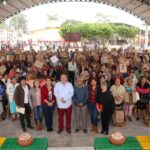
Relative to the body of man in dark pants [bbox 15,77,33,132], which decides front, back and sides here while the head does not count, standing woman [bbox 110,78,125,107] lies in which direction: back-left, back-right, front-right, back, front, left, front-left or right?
front-left

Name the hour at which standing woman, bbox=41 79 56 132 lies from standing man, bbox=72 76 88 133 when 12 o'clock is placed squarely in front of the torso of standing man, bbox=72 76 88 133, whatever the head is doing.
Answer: standing woman, bbox=41 79 56 132 is roughly at 3 o'clock from standing man, bbox=72 76 88 133.

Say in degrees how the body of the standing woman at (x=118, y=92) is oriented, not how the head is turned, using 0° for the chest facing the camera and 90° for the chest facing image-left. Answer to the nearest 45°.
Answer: approximately 0°

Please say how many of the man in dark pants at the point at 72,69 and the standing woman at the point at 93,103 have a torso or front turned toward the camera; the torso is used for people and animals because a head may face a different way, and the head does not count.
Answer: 2

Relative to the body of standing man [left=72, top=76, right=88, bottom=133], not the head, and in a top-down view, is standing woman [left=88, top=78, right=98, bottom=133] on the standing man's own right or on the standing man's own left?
on the standing man's own left

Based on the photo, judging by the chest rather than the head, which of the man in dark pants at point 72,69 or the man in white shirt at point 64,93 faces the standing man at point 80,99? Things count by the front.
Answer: the man in dark pants
